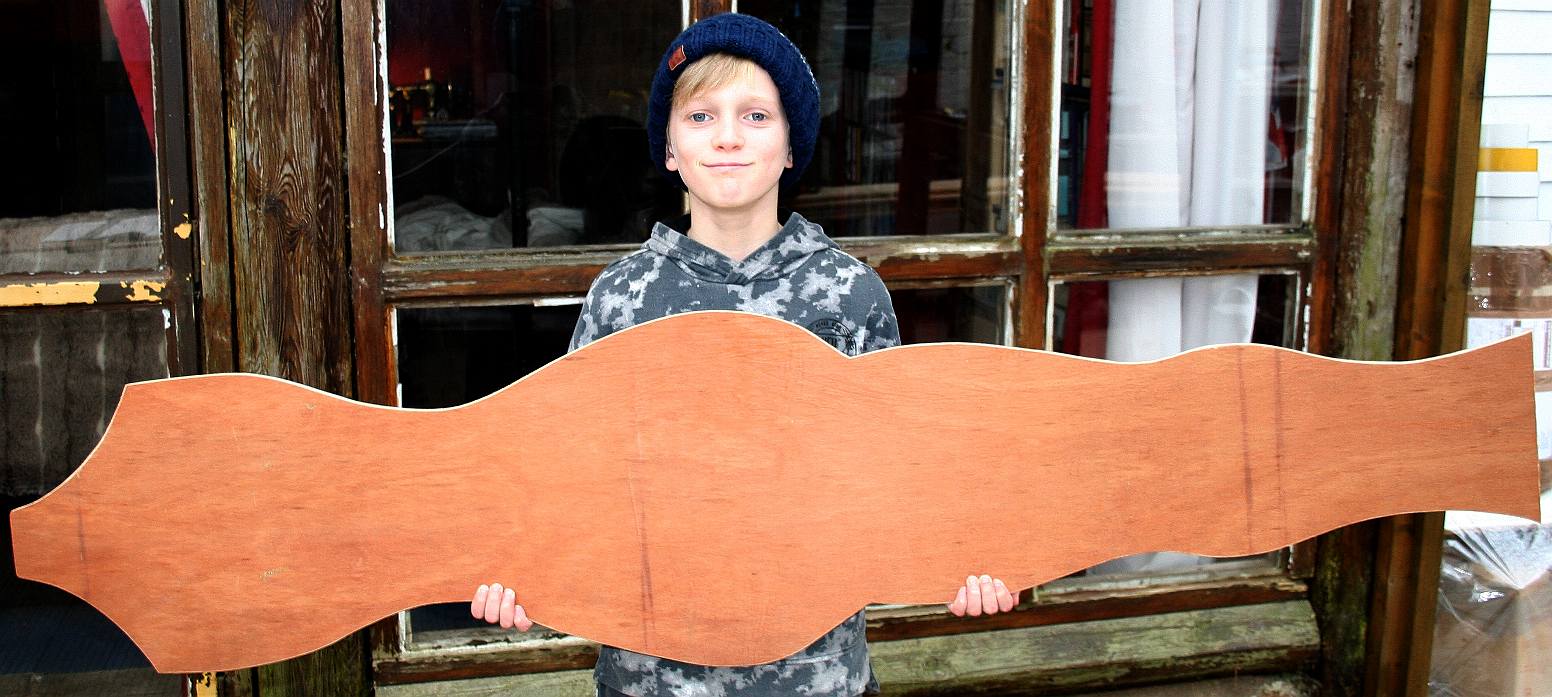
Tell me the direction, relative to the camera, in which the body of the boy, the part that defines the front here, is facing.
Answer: toward the camera

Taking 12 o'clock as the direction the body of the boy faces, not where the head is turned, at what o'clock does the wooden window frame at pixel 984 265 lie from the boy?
The wooden window frame is roughly at 7 o'clock from the boy.

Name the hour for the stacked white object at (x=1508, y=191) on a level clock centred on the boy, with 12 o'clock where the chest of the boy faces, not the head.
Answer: The stacked white object is roughly at 8 o'clock from the boy.

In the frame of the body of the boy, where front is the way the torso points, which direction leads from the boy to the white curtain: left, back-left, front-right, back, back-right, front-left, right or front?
back-left

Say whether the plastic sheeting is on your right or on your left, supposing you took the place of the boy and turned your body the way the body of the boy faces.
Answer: on your left
